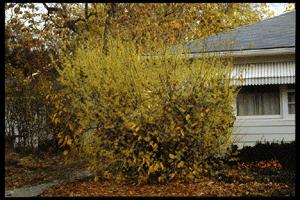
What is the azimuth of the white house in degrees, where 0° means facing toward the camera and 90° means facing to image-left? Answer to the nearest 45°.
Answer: approximately 0°
